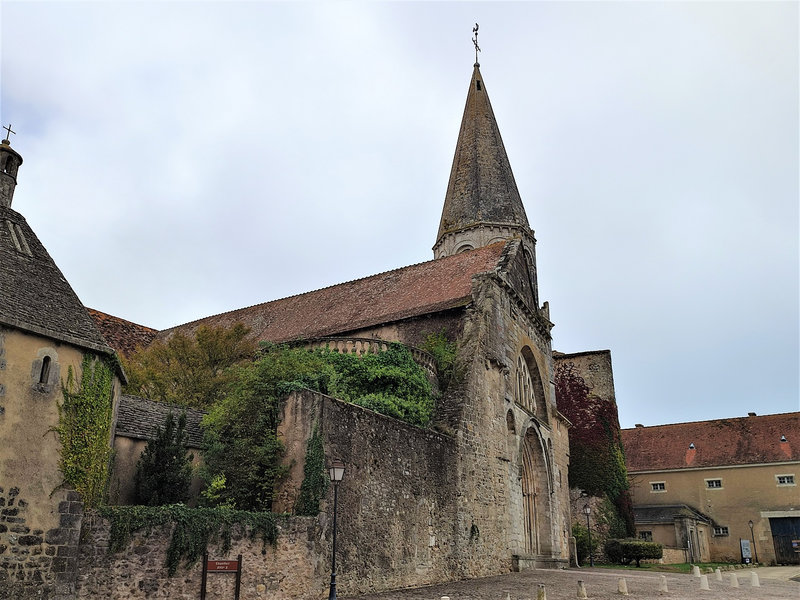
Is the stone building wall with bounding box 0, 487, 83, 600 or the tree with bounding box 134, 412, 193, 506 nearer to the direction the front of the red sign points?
the stone building wall

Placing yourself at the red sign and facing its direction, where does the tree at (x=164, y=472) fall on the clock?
The tree is roughly at 5 o'clock from the red sign.

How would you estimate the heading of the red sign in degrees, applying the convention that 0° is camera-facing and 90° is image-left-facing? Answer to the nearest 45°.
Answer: approximately 0°

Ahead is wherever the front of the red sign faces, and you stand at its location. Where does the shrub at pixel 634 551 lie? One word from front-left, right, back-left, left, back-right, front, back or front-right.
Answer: back-left

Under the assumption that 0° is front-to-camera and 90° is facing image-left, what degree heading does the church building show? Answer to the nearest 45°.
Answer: approximately 315°

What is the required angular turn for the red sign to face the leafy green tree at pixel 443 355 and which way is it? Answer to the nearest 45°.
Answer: approximately 135° to its left

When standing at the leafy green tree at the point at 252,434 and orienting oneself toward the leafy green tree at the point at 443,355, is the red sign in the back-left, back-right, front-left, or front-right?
back-right
